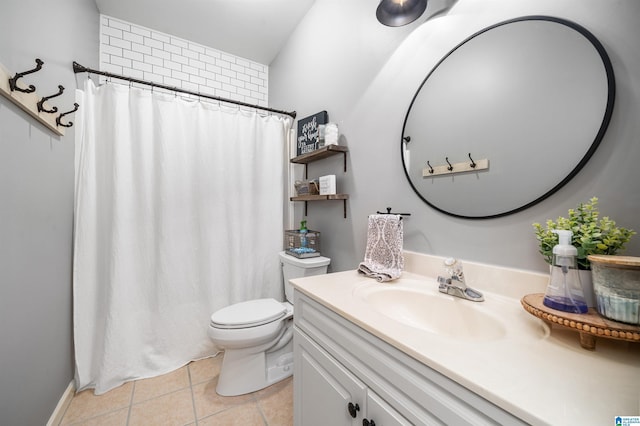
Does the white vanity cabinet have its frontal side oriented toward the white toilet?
no

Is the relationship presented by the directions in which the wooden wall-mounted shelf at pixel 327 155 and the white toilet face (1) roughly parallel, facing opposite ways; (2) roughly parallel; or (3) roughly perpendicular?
roughly parallel

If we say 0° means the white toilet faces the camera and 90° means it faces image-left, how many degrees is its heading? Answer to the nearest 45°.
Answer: approximately 45°

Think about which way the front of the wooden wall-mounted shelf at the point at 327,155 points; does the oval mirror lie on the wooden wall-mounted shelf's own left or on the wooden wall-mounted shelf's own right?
on the wooden wall-mounted shelf's own left

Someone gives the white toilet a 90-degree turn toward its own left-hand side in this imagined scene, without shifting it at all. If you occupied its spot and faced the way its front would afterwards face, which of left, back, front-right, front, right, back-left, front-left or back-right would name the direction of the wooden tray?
front

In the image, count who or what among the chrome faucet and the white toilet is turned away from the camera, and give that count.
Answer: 0

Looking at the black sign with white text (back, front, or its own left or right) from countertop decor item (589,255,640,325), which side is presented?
left

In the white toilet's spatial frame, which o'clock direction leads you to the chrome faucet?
The chrome faucet is roughly at 9 o'clock from the white toilet.

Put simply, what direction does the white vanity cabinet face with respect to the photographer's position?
facing the viewer and to the left of the viewer
